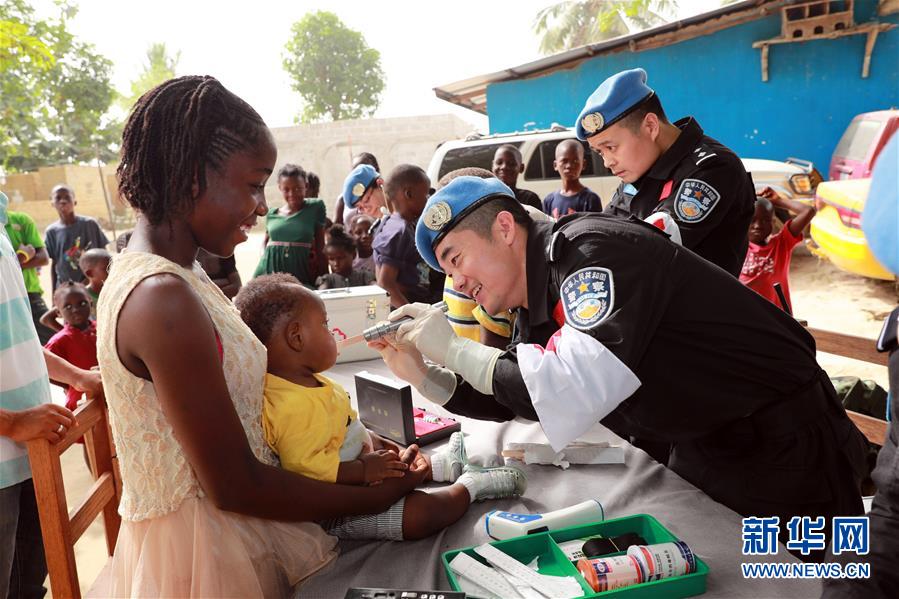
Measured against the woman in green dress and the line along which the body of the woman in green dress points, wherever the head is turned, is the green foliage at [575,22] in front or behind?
behind

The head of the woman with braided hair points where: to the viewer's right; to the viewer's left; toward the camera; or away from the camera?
to the viewer's right

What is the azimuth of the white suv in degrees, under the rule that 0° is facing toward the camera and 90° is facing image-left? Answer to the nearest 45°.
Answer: approximately 270°

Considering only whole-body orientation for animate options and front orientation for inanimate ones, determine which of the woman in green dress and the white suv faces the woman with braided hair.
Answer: the woman in green dress

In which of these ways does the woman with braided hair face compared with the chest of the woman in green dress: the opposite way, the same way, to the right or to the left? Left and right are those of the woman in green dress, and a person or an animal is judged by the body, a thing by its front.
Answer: to the left

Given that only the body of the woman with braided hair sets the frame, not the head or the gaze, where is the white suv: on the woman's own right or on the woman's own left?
on the woman's own left

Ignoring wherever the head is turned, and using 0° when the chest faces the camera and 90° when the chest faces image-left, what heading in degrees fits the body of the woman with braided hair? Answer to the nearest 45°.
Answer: approximately 270°

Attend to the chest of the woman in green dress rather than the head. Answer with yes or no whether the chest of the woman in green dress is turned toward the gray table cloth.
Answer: yes

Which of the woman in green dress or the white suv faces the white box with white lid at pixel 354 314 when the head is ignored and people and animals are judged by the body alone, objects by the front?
the woman in green dress

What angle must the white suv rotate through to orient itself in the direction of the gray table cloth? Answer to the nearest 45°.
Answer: approximately 90° to its right

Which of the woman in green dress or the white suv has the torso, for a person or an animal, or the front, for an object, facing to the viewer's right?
the white suv

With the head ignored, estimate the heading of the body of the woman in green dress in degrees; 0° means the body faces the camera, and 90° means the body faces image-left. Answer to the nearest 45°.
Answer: approximately 0°
